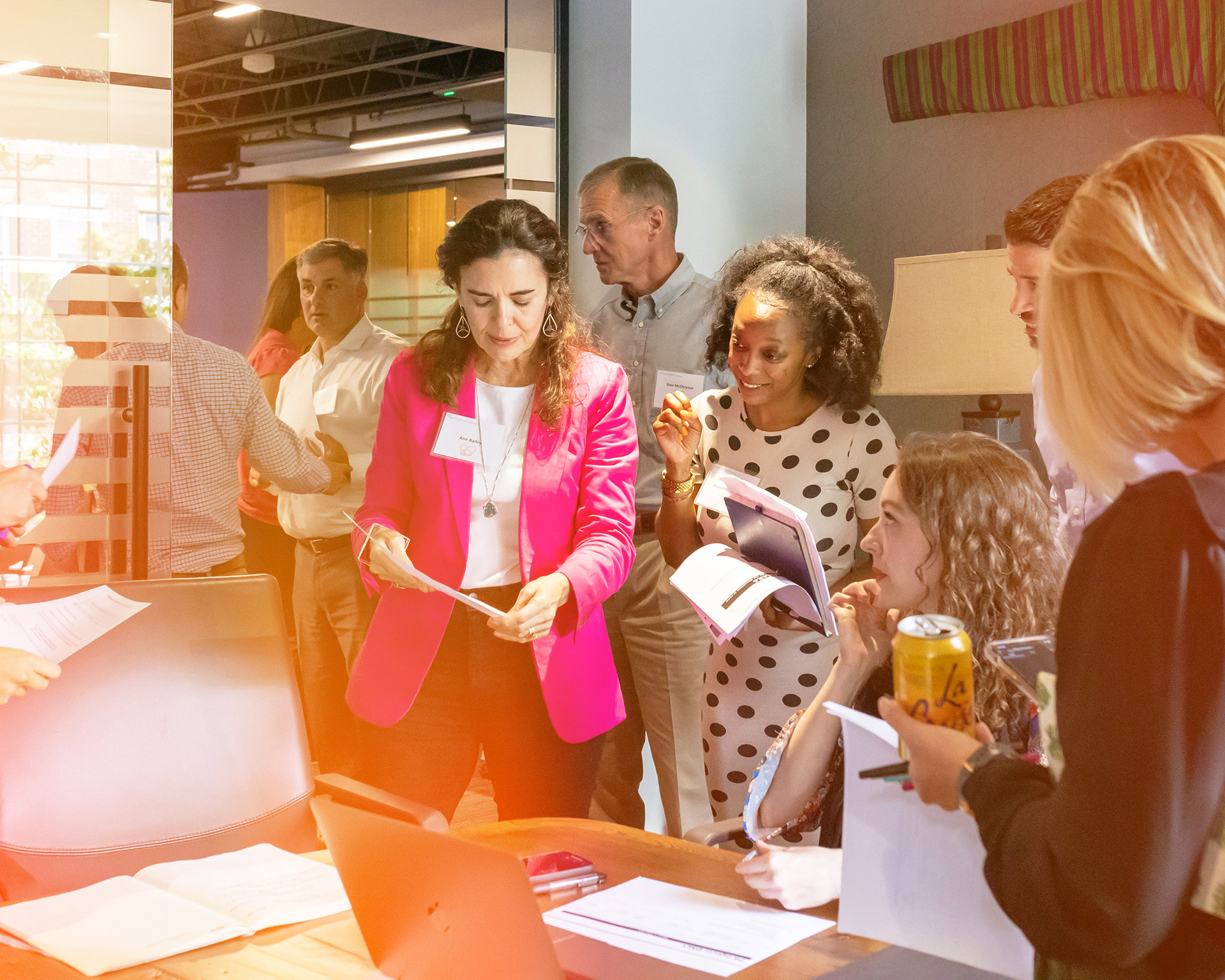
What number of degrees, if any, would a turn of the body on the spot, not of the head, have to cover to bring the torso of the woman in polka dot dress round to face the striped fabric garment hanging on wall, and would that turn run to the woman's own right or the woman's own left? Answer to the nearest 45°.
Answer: approximately 180°

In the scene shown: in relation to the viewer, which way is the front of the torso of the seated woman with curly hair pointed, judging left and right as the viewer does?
facing to the left of the viewer

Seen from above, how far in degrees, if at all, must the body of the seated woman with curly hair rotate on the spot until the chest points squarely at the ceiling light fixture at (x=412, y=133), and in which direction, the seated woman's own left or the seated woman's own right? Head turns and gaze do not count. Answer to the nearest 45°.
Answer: approximately 45° to the seated woman's own right

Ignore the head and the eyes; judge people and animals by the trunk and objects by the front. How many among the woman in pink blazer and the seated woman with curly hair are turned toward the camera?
1

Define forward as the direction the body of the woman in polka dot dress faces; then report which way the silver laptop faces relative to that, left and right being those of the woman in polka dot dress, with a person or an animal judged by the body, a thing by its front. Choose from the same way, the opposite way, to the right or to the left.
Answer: the opposite way

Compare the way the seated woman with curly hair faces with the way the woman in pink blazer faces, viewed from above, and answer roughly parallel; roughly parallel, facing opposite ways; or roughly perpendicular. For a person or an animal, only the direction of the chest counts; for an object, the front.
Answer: roughly perpendicular

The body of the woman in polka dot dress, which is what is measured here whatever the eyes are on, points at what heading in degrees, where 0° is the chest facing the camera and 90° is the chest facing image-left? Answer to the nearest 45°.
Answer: approximately 45°

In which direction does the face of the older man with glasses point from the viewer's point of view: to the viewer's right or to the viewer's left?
to the viewer's left
